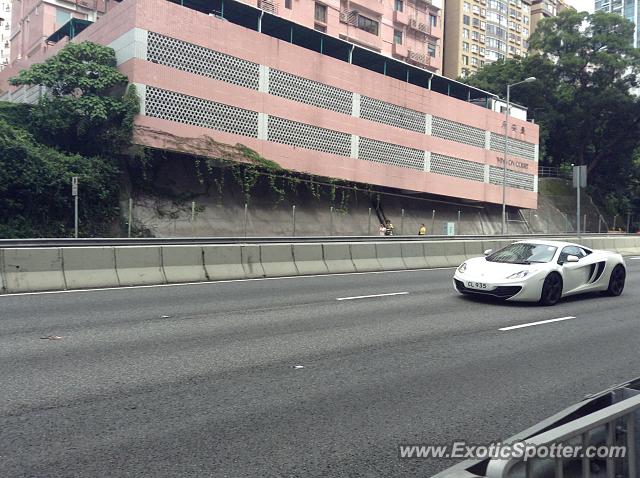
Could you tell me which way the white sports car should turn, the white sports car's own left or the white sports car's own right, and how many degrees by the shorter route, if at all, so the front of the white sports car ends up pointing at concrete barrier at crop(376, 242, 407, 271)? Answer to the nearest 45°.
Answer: approximately 90° to the white sports car's own right

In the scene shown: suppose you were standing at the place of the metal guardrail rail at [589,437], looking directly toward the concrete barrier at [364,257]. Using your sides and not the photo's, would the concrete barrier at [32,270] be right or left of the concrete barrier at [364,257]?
left

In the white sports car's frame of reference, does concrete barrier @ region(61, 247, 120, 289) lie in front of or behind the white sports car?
in front

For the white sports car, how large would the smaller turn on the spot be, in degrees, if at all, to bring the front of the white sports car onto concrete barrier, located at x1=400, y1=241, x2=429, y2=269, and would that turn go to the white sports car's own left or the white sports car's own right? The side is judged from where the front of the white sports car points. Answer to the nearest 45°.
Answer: approximately 90° to the white sports car's own right

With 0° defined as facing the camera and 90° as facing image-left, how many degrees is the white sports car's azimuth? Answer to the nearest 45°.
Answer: approximately 45°

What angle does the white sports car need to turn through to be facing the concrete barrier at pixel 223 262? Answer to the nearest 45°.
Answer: approximately 45° to its right

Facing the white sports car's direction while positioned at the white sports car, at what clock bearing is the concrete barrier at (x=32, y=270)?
The concrete barrier is roughly at 1 o'clock from the white sports car.

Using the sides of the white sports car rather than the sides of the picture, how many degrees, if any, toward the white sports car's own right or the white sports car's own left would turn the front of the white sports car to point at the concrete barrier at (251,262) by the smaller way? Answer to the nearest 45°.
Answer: approximately 45° to the white sports car's own right

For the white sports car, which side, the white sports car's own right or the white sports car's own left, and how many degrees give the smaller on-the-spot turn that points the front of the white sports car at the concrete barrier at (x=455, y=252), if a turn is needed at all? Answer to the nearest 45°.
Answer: approximately 135° to the white sports car's own right

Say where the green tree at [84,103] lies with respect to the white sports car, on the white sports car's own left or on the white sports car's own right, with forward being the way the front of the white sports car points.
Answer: on the white sports car's own right

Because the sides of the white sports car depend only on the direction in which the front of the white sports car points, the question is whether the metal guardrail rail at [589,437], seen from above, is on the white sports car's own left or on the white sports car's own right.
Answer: on the white sports car's own left

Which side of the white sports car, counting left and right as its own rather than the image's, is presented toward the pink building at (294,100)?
right
